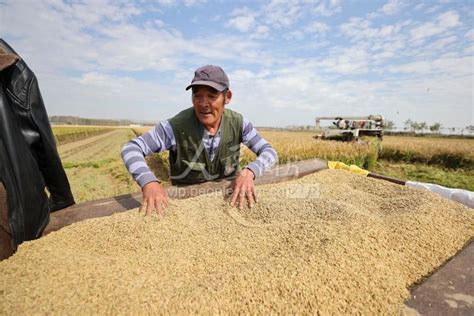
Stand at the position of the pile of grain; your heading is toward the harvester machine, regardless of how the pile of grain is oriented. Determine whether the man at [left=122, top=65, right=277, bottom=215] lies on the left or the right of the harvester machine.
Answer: left

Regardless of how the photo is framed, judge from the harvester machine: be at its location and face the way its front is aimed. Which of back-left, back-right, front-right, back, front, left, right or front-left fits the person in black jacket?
left

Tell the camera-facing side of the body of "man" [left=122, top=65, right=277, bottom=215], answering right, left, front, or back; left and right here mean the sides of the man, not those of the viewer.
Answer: front

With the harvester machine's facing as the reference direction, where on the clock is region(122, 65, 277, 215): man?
The man is roughly at 9 o'clock from the harvester machine.

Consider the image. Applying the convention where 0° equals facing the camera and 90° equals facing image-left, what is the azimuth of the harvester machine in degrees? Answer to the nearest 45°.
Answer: approximately 90°

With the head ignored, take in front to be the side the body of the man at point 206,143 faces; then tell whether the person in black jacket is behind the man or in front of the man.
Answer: in front

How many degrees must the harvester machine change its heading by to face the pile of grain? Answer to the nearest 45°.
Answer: approximately 90° to its left

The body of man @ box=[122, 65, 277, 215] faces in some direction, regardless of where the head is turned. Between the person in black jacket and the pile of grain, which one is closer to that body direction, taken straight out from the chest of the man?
the pile of grain

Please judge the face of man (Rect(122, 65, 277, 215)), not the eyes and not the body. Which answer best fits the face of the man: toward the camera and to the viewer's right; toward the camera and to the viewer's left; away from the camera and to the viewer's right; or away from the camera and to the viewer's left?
toward the camera and to the viewer's left

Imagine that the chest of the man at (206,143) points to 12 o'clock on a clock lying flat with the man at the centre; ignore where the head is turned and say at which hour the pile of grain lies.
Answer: The pile of grain is roughly at 12 o'clock from the man.

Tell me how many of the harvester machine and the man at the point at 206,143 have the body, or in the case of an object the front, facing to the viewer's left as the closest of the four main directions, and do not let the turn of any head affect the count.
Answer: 1

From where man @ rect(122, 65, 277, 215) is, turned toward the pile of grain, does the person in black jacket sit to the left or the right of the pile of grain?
right
